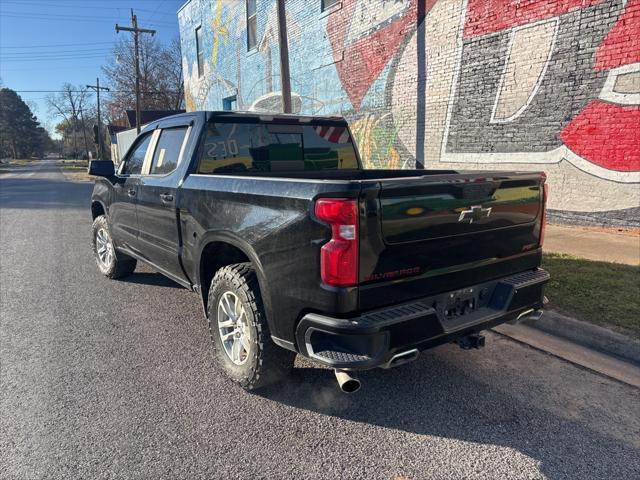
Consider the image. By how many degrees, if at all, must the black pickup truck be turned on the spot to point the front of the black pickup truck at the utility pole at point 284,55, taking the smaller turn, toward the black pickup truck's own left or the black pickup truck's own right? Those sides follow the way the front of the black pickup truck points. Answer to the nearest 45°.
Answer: approximately 45° to the black pickup truck's own right

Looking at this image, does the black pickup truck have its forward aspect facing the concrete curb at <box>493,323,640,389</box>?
no

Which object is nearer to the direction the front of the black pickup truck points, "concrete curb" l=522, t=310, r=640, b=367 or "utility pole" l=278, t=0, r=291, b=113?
the utility pole

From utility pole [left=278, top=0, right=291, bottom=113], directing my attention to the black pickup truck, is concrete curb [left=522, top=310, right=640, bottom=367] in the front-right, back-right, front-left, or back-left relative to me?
front-left

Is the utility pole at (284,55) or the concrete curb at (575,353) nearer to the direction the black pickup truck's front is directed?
the utility pole

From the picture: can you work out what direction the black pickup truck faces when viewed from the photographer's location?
facing away from the viewer and to the left of the viewer

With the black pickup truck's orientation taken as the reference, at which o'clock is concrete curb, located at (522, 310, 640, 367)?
The concrete curb is roughly at 4 o'clock from the black pickup truck.
